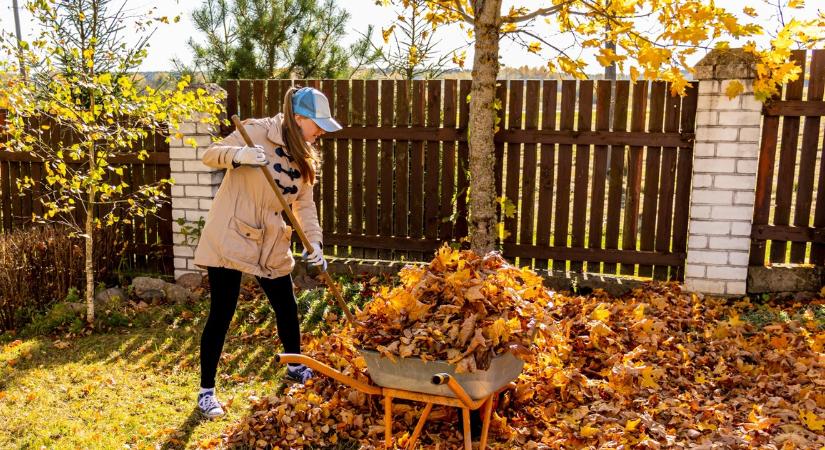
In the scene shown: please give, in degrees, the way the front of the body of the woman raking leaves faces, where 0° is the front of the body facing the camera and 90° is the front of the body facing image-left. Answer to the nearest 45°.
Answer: approximately 315°

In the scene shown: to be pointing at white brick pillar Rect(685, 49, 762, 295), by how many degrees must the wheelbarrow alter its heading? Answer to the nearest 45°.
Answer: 0° — it already faces it

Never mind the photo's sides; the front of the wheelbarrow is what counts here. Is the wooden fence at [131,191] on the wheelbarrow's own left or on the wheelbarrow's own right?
on the wheelbarrow's own left

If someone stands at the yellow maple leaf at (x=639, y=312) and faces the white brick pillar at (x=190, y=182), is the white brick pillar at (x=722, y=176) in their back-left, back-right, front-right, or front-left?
back-right

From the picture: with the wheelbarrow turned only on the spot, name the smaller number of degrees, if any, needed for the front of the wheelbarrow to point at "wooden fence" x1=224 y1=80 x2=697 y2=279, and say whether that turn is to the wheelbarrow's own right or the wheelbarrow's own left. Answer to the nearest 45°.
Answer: approximately 45° to the wheelbarrow's own left

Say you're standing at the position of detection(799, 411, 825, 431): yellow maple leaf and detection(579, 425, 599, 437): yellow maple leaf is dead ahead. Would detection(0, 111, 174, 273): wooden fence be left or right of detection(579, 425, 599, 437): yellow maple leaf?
right

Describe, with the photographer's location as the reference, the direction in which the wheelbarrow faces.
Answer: facing away from the viewer and to the right of the viewer

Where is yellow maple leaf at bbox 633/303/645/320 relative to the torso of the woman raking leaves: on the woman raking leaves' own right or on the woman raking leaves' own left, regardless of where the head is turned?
on the woman raking leaves' own left

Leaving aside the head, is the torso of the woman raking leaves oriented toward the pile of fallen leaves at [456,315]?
yes

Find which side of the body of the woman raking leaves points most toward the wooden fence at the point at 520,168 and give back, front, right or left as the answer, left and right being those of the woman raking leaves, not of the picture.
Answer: left

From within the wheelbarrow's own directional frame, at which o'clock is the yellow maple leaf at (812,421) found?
The yellow maple leaf is roughly at 1 o'clock from the wheelbarrow.

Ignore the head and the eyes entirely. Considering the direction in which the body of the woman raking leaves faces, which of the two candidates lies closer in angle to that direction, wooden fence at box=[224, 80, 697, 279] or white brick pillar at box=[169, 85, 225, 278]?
the wooden fence

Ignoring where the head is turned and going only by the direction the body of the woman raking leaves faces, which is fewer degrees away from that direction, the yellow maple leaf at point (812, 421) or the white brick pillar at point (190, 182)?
the yellow maple leaf
